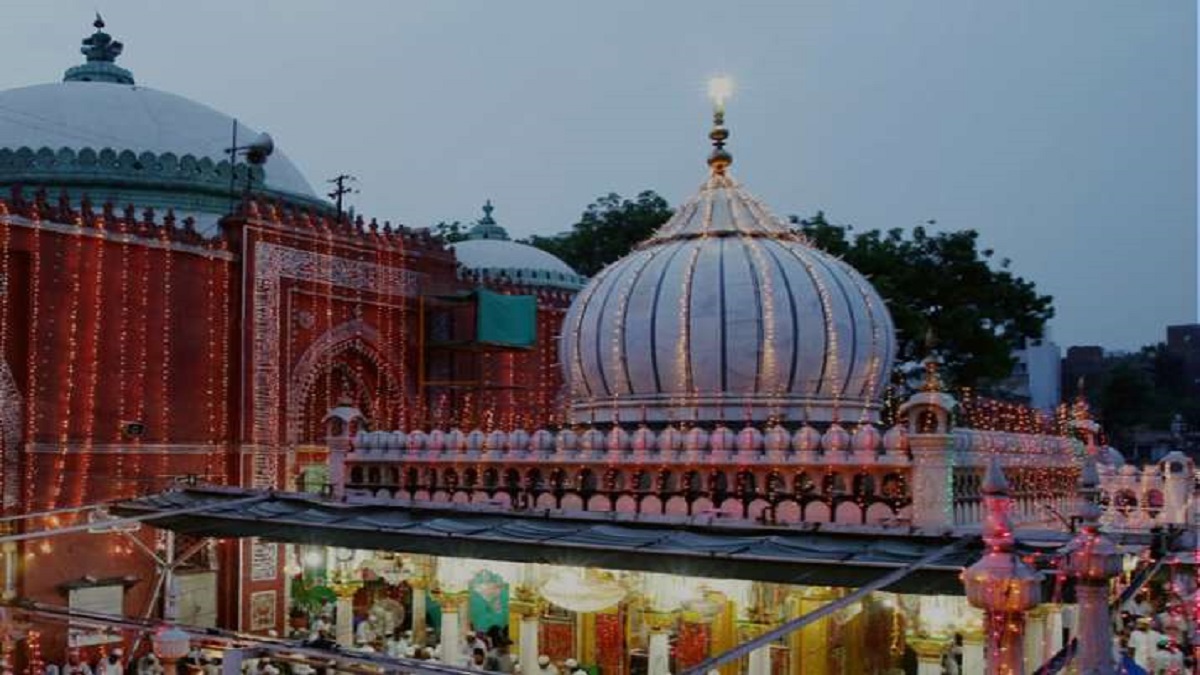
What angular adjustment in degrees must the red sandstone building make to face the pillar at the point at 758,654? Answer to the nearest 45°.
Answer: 0° — it already faces it

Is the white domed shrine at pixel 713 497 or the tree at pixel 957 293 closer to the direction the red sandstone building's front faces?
the white domed shrine

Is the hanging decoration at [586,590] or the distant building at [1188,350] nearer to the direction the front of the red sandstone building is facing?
the hanging decoration

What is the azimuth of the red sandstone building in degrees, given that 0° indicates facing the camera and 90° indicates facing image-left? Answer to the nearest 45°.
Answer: approximately 315°
